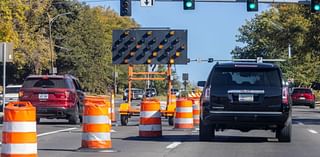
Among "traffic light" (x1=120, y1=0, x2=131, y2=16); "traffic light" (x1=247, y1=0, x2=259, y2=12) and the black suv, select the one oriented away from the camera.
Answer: the black suv

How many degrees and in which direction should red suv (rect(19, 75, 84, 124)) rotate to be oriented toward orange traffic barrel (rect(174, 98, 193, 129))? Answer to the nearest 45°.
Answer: approximately 135° to its right

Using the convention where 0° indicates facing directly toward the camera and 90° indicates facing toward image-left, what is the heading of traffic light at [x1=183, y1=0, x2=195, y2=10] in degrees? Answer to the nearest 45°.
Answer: approximately 0°

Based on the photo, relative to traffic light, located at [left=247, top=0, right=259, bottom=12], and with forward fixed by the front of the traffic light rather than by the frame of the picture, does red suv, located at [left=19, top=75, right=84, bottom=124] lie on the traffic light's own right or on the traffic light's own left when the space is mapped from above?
on the traffic light's own right

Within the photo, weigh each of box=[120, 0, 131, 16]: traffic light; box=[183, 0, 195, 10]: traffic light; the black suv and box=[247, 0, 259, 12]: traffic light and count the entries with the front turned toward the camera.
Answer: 3

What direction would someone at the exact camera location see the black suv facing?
facing away from the viewer

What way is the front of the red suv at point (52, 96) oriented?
away from the camera

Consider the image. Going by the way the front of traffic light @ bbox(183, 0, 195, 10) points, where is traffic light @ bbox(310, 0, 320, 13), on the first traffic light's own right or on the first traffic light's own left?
on the first traffic light's own left

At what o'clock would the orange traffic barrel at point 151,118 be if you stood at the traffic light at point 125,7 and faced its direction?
The orange traffic barrel is roughly at 12 o'clock from the traffic light.
